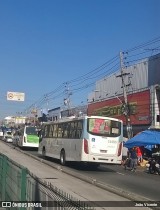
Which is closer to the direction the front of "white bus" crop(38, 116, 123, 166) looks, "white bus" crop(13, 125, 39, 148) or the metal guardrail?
the white bus

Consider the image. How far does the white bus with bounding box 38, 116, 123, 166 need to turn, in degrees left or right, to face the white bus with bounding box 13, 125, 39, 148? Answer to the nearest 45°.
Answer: approximately 45° to its right

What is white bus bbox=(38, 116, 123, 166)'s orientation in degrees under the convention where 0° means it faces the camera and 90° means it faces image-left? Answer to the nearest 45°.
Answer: approximately 135°

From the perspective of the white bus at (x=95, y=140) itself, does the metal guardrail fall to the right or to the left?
on its left

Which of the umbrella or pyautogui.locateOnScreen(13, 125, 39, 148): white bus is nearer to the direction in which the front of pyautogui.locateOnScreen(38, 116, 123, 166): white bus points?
the white bus

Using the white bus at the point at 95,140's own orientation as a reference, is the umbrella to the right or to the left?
on its right
